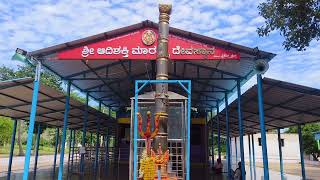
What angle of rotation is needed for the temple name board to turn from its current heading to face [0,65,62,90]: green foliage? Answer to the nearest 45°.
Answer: approximately 135° to its right

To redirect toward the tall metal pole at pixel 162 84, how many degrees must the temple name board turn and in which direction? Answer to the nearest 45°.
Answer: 0° — it already faces it

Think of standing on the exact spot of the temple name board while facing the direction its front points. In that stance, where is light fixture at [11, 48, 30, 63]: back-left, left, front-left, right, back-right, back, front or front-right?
right

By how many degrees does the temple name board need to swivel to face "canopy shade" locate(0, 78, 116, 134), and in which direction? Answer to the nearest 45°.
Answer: approximately 135° to its right

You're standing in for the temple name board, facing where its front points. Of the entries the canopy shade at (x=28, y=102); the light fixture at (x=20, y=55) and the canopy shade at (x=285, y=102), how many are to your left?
1

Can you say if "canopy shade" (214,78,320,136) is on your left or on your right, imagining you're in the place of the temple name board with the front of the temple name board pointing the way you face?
on your left

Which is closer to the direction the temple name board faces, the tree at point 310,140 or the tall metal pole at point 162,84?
the tall metal pole

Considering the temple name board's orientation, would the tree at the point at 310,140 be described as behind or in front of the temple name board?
behind

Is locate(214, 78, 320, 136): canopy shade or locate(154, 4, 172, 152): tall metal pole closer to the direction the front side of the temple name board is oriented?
the tall metal pole

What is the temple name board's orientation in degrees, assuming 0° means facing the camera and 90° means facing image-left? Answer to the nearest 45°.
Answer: approximately 0°
